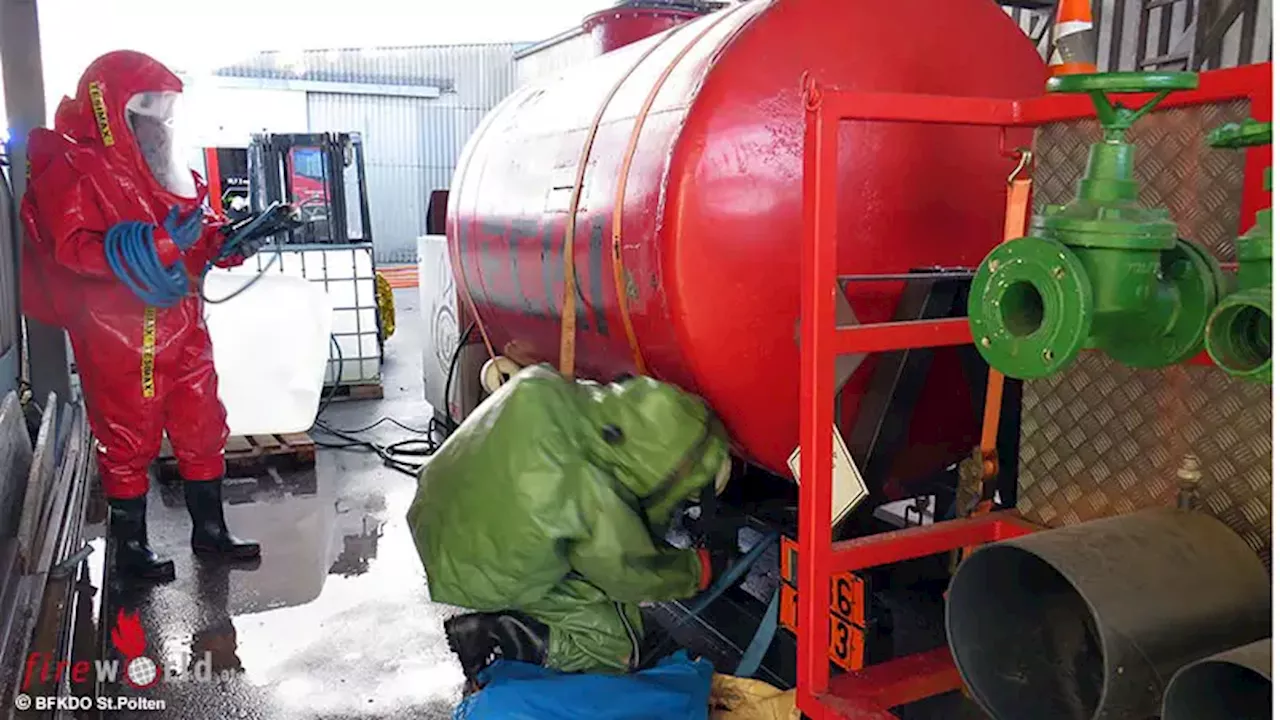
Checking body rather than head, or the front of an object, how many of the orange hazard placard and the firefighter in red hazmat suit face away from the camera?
0

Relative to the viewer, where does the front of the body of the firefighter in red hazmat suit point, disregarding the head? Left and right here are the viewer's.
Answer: facing the viewer and to the right of the viewer

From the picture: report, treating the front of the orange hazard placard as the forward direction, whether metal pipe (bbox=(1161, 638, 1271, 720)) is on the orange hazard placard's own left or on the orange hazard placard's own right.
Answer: on the orange hazard placard's own left

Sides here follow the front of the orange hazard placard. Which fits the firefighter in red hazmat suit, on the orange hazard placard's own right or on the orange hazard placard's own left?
on the orange hazard placard's own right

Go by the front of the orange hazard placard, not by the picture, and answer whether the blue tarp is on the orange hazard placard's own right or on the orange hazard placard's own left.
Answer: on the orange hazard placard's own right

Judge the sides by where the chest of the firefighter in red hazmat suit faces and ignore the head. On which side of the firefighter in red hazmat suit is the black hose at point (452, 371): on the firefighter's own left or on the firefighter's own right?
on the firefighter's own left

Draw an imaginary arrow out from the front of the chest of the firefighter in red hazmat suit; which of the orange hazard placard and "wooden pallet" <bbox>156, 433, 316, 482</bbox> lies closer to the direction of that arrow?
the orange hazard placard

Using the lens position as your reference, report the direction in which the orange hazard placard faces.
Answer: facing the viewer and to the left of the viewer

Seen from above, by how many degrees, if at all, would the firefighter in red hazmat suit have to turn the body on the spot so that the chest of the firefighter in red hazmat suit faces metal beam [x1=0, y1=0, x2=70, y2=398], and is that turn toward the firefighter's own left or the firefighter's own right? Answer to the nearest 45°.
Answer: approximately 135° to the firefighter's own left
